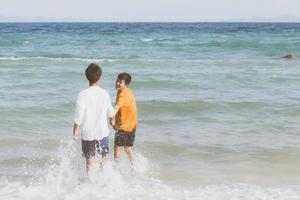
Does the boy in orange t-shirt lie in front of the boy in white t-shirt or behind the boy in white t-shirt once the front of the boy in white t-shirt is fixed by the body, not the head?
in front

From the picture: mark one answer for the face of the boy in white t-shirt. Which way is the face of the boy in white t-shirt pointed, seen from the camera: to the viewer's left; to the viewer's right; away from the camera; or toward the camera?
away from the camera

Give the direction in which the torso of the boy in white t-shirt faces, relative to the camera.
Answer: away from the camera
